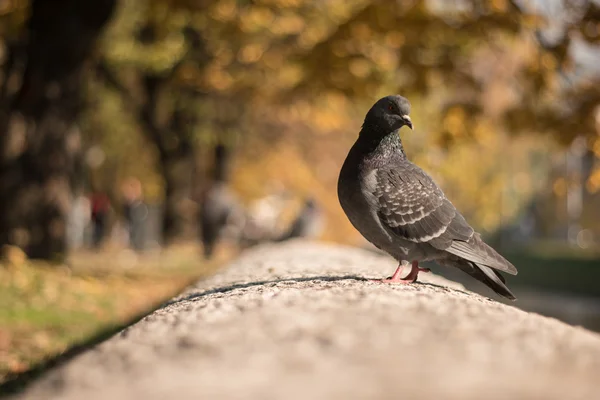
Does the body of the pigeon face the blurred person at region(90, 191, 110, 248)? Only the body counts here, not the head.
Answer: no

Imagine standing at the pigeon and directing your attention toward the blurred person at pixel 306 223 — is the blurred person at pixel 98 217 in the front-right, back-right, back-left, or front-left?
front-left

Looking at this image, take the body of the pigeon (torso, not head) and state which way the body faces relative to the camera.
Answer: to the viewer's left

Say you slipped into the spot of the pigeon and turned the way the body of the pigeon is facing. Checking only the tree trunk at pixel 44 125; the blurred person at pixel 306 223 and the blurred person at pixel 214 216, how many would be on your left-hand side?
0

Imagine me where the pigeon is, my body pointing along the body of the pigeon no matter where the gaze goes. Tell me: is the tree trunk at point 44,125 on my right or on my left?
on my right

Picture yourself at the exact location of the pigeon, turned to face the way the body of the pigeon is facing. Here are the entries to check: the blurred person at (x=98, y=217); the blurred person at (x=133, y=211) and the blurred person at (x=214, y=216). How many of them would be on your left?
0

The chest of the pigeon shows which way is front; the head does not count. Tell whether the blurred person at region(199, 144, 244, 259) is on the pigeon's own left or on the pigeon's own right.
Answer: on the pigeon's own right

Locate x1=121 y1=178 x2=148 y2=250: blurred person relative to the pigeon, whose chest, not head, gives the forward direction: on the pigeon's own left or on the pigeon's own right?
on the pigeon's own right

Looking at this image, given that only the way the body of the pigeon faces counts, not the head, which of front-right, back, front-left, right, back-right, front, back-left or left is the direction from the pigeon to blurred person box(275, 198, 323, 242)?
right
